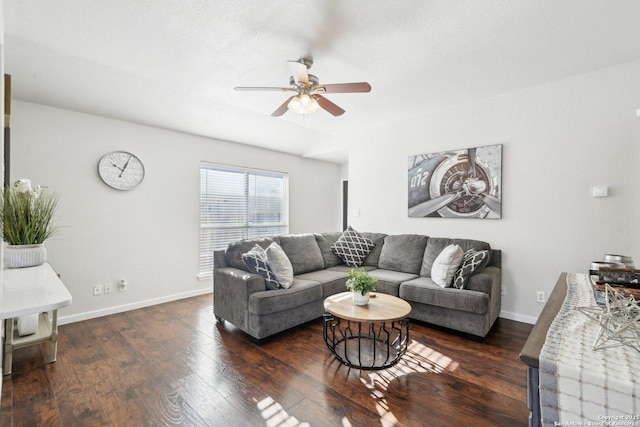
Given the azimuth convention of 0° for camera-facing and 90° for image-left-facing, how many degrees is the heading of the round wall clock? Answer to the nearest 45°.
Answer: approximately 0°

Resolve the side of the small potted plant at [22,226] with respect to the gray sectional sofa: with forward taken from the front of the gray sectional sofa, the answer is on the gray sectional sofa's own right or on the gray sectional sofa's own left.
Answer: on the gray sectional sofa's own right

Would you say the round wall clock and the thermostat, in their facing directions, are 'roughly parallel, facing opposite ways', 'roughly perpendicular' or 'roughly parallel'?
roughly perpendicular

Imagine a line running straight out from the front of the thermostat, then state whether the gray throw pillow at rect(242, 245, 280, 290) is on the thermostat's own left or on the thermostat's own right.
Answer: on the thermostat's own right

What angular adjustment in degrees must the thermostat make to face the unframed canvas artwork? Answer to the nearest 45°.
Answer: approximately 90° to its right

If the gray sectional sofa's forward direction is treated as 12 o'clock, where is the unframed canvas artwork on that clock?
The unframed canvas artwork is roughly at 8 o'clock from the gray sectional sofa.
